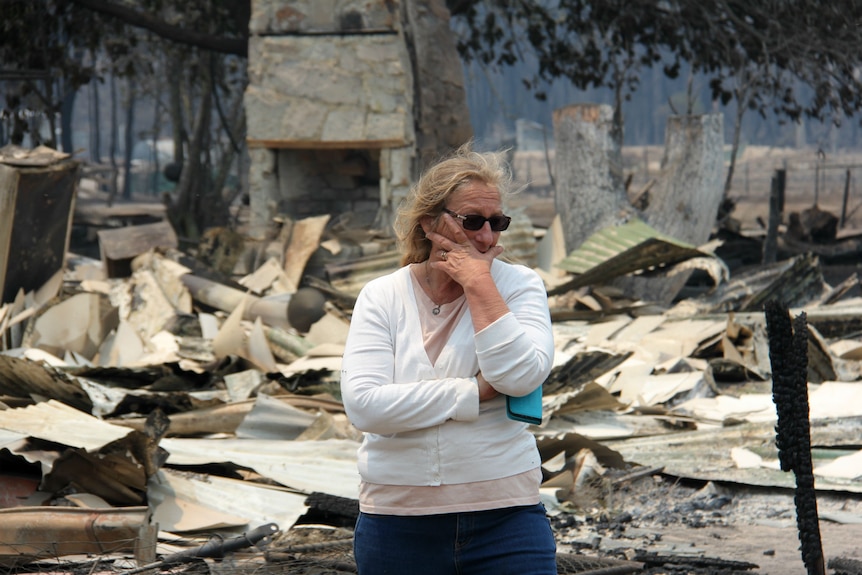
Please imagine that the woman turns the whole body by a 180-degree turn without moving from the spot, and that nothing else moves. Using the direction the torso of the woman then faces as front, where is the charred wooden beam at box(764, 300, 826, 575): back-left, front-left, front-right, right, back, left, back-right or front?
front-right

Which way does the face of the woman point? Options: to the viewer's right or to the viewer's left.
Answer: to the viewer's right

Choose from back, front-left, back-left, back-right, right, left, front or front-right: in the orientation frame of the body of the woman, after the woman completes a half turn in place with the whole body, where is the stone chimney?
front

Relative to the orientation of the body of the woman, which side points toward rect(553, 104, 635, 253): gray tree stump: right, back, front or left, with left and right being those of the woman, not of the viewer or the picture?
back

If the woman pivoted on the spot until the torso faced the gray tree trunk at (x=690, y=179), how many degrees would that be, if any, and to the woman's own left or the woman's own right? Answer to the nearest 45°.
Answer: approximately 180°

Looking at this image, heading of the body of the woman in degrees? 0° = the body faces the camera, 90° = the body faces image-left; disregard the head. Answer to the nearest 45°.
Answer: approximately 0°
